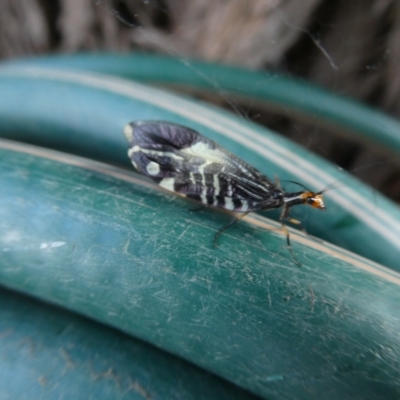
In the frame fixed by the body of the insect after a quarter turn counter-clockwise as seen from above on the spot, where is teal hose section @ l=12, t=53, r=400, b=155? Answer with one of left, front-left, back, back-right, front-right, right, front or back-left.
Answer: front

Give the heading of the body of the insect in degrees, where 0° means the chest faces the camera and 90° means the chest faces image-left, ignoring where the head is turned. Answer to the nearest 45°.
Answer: approximately 270°
